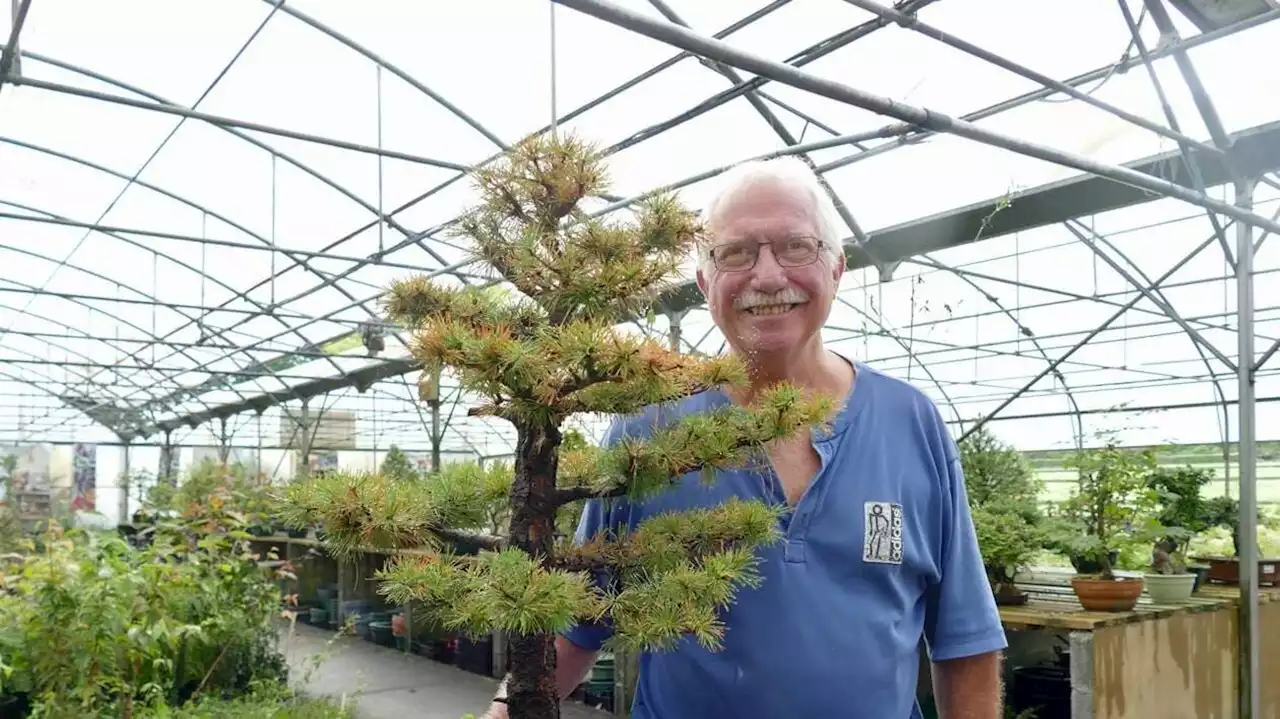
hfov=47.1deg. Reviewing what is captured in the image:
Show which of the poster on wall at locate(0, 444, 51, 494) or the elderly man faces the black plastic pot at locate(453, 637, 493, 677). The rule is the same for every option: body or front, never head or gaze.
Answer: the poster on wall

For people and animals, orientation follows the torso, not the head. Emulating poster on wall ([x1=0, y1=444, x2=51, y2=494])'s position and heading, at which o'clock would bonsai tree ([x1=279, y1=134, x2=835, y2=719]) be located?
The bonsai tree is roughly at 12 o'clock from the poster on wall.

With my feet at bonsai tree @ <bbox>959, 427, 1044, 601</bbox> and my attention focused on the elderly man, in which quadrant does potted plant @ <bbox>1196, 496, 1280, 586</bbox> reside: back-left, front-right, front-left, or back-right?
back-left

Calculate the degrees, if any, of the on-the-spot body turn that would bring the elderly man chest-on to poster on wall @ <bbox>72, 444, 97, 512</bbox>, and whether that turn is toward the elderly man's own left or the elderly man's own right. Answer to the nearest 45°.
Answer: approximately 135° to the elderly man's own right

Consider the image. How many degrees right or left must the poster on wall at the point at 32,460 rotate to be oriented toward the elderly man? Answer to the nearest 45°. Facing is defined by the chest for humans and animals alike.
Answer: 0° — it already faces them

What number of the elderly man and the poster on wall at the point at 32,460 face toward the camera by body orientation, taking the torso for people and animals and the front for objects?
2

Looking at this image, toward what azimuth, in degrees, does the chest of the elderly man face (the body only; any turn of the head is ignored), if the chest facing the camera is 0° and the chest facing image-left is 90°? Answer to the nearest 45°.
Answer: approximately 0°
